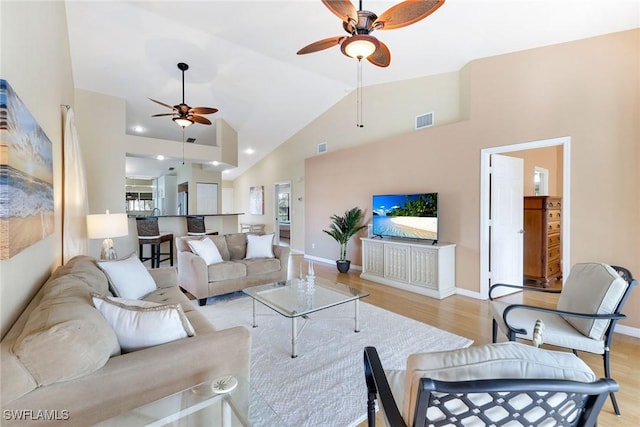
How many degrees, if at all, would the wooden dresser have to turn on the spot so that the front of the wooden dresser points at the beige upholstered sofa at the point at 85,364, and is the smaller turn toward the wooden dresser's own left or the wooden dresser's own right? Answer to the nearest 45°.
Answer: approximately 45° to the wooden dresser's own right

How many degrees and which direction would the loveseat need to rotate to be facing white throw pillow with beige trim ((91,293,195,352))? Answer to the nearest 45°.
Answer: approximately 45° to its right

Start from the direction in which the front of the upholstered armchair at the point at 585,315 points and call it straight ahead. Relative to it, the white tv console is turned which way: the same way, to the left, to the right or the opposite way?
to the left

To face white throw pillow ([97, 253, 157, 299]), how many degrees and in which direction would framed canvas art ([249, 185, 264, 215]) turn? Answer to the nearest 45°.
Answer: approximately 45° to its left

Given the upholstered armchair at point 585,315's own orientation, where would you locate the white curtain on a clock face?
The white curtain is roughly at 11 o'clock from the upholstered armchair.

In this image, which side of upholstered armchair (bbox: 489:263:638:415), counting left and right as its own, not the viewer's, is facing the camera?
left

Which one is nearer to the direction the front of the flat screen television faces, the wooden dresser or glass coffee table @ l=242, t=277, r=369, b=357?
the glass coffee table

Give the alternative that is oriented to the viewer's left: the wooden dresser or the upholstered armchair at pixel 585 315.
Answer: the upholstered armchair

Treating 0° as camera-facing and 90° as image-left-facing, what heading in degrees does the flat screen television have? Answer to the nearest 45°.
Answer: approximately 45°

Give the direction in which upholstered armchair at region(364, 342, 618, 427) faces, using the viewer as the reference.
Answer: facing away from the viewer and to the left of the viewer
